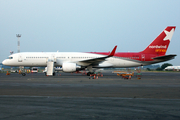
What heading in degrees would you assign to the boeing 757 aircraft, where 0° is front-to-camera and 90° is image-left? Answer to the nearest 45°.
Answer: approximately 90°
